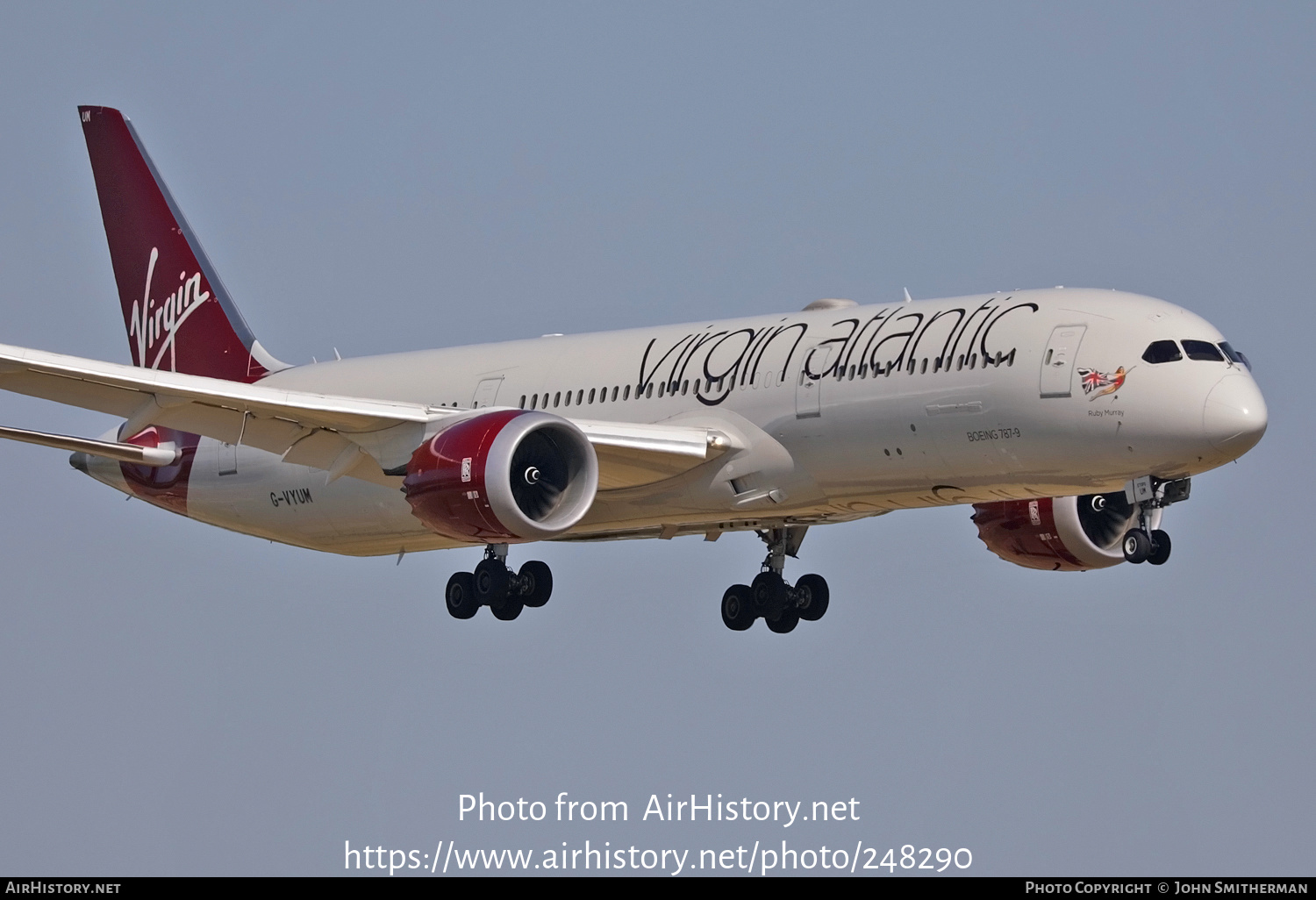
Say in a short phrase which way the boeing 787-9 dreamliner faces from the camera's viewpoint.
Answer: facing the viewer and to the right of the viewer
